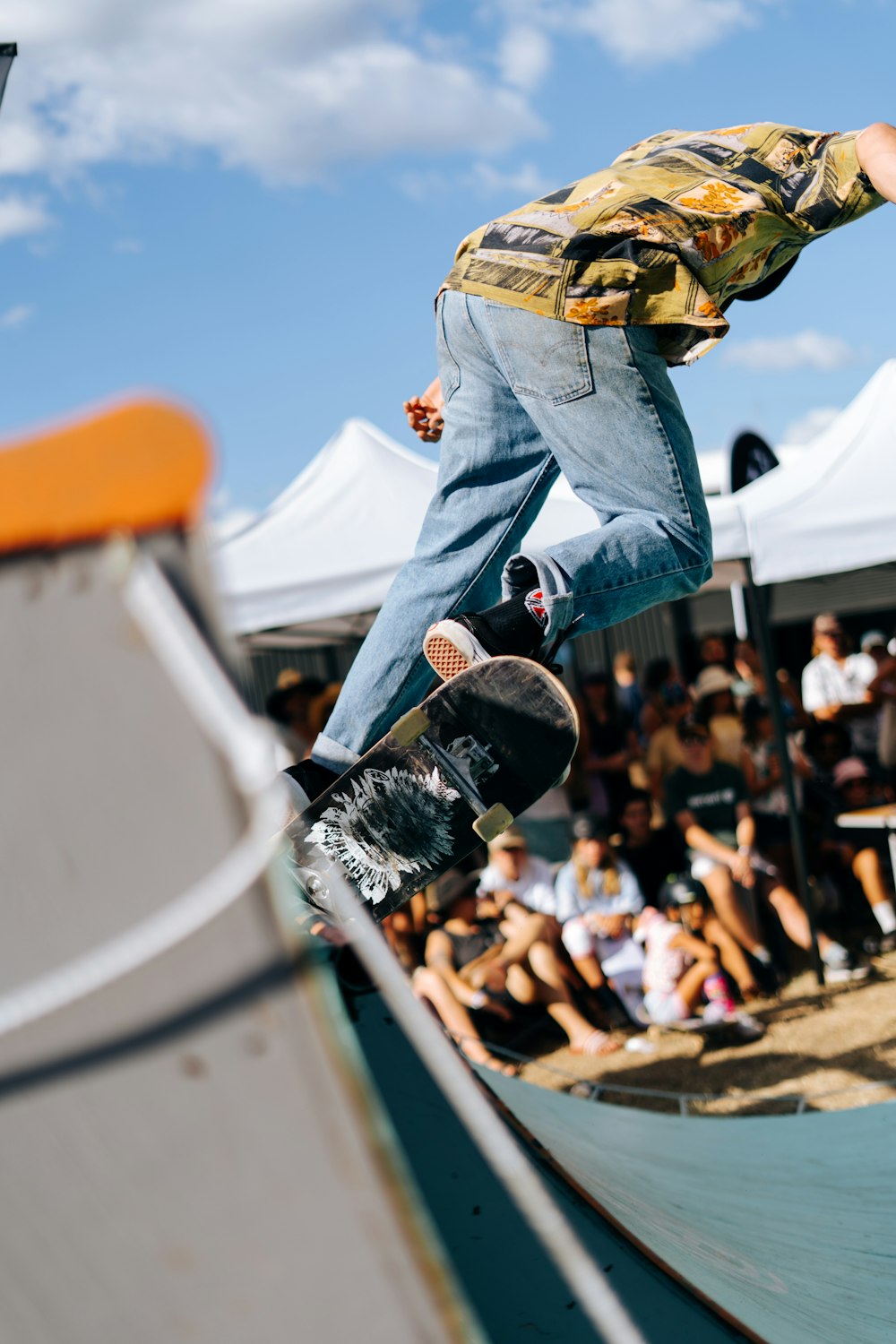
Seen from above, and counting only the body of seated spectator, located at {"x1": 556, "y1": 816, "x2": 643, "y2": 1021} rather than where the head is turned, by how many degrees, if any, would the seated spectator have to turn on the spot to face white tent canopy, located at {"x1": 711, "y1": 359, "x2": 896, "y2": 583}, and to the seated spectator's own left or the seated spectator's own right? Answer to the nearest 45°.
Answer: approximately 90° to the seated spectator's own left

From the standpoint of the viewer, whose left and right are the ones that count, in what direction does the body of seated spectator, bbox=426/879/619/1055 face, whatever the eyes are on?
facing the viewer and to the right of the viewer

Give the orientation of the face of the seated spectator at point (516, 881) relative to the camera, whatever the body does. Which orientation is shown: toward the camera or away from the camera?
toward the camera

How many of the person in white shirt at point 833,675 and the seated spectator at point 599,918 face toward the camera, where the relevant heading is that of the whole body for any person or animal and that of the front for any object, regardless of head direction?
2

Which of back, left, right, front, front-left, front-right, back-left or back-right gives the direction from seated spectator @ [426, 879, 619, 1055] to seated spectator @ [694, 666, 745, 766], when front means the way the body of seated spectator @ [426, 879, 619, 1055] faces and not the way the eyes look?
left

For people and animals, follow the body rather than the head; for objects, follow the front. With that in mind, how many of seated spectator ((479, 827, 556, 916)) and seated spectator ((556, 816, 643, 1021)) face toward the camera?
2

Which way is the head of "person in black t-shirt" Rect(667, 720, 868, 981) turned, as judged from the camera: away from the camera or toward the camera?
toward the camera

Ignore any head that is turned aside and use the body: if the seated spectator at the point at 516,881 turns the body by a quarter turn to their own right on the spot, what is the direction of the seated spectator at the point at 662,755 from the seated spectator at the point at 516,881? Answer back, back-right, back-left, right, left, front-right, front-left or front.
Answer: back-right

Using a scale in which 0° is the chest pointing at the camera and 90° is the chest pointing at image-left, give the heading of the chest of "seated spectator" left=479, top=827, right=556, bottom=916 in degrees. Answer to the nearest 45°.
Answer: approximately 0°

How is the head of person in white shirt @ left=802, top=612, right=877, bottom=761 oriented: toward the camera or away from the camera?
toward the camera

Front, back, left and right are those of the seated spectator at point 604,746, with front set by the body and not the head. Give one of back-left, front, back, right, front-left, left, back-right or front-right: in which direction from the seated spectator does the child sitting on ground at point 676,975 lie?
front-left

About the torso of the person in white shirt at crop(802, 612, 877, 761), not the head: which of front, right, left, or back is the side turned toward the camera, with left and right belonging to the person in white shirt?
front

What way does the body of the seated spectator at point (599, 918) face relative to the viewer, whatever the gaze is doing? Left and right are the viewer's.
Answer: facing the viewer

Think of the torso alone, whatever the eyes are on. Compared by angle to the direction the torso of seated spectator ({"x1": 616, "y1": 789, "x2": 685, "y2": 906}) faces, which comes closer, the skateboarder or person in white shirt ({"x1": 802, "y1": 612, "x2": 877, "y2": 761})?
the skateboarder
